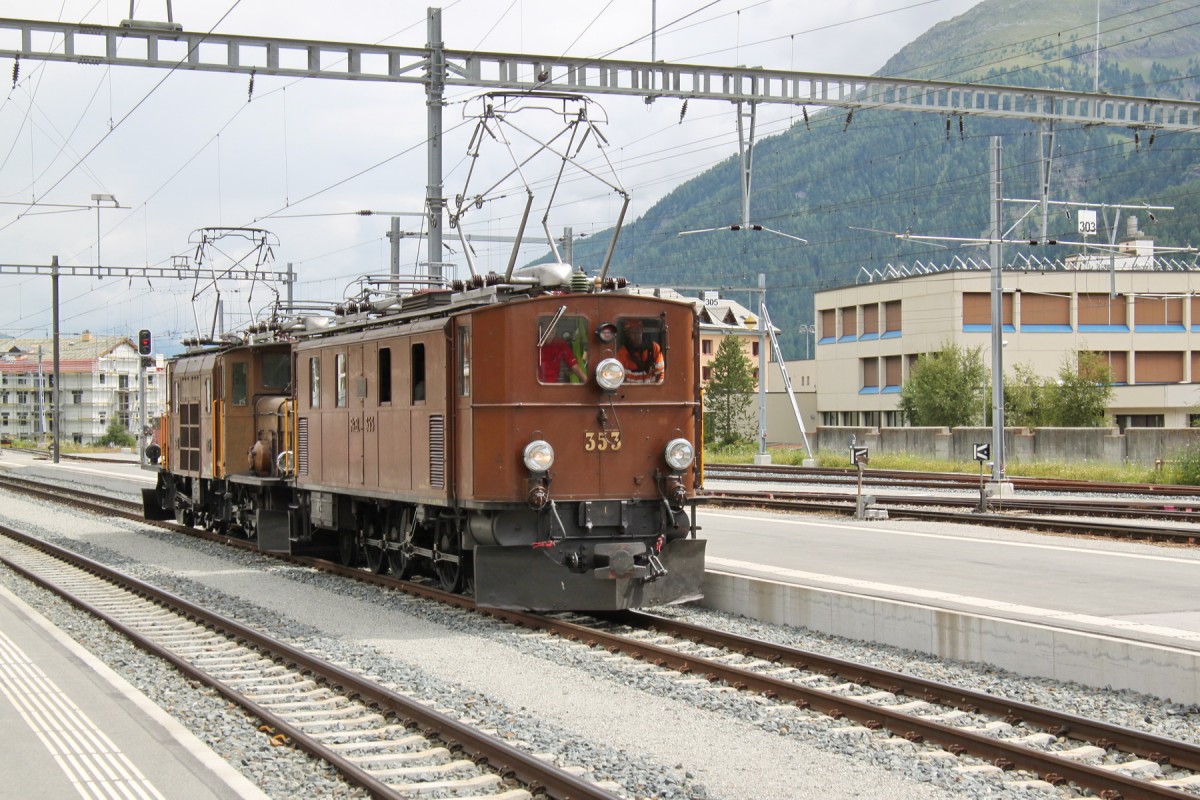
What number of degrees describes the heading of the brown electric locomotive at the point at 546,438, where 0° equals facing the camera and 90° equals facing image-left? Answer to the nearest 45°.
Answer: approximately 315°

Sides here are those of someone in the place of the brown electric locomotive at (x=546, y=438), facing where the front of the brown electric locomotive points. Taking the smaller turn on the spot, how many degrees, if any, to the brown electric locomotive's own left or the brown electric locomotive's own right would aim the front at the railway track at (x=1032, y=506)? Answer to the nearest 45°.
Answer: approximately 90° to the brown electric locomotive's own left

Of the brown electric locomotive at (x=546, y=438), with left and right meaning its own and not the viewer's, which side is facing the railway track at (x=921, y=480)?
left

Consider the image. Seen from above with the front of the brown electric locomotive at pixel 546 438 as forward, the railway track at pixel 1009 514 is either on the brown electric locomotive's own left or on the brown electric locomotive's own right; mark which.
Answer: on the brown electric locomotive's own left
